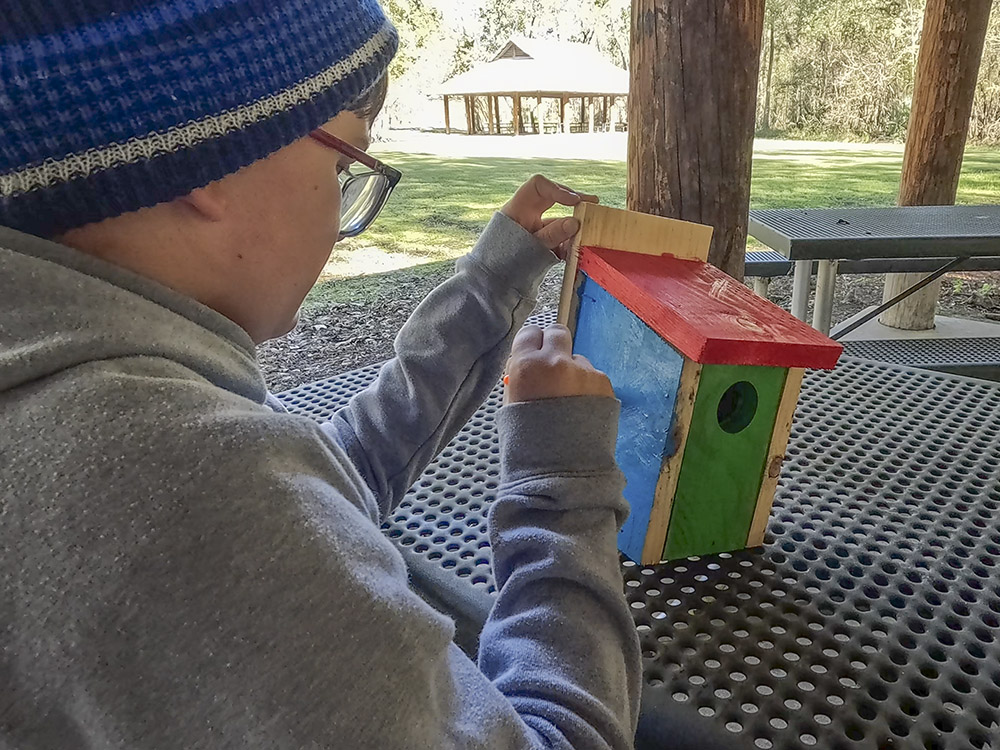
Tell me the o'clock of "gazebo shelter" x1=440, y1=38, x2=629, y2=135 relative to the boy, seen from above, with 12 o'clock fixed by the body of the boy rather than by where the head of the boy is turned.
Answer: The gazebo shelter is roughly at 11 o'clock from the boy.

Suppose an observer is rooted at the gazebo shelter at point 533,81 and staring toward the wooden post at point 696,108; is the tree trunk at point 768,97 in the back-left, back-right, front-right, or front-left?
back-left

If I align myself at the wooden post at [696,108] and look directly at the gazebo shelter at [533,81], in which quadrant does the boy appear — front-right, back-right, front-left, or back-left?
back-left

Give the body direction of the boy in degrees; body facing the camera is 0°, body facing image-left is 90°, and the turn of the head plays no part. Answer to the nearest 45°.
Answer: approximately 225°

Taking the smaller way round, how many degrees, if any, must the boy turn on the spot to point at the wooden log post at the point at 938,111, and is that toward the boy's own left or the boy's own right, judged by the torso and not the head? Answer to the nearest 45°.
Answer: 0° — they already face it

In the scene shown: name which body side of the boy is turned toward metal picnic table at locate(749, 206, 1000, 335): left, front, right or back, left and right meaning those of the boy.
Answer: front

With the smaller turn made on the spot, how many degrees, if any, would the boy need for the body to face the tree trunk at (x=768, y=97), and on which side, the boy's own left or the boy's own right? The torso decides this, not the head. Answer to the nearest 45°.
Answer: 0° — they already face it

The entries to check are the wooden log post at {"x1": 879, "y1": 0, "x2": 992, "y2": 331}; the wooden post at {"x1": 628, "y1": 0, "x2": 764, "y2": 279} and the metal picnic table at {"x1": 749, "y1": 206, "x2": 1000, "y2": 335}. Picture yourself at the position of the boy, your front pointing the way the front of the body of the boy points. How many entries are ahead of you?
3

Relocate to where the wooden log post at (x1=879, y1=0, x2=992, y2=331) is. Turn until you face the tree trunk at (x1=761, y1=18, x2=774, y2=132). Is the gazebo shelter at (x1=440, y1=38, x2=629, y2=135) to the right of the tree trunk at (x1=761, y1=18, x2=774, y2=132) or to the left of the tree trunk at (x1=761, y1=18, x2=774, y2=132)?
left

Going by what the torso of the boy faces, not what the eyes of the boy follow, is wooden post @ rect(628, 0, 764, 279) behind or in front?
in front
